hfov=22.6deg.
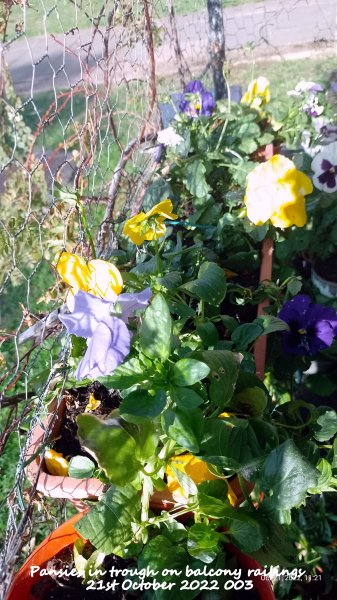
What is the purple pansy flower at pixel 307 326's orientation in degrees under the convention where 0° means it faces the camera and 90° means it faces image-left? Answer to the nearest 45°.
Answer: approximately 0°

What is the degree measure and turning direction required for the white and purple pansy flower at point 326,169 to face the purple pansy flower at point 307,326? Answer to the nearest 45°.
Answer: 0° — it already faces it

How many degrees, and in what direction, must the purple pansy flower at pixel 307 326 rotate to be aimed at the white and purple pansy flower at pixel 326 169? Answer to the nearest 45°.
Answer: approximately 180°
